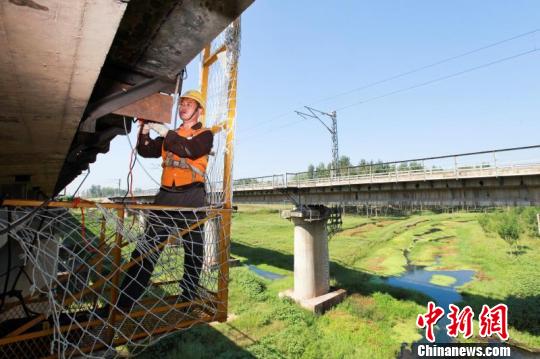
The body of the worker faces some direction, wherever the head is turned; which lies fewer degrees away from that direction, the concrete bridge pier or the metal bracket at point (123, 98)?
the metal bracket

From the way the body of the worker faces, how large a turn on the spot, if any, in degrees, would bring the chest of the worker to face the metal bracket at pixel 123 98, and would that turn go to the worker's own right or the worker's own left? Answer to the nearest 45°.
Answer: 0° — they already face it

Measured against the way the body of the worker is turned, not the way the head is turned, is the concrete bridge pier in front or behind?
behind

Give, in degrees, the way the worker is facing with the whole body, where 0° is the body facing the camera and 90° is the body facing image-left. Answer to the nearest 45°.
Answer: approximately 45°
